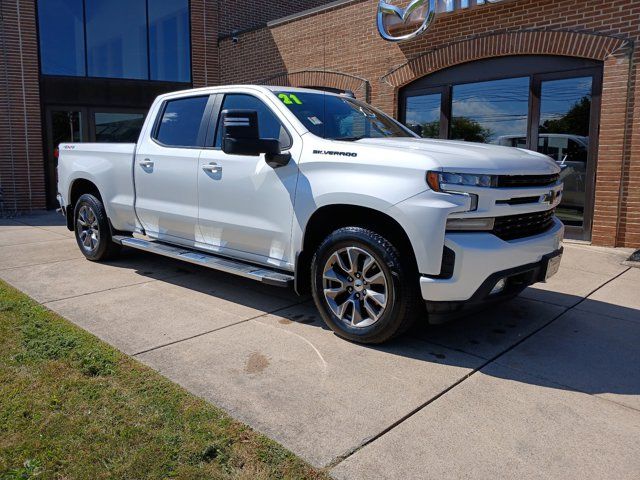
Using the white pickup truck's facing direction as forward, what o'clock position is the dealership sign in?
The dealership sign is roughly at 8 o'clock from the white pickup truck.

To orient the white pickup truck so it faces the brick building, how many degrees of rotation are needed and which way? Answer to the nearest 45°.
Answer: approximately 135° to its left

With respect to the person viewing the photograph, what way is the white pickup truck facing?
facing the viewer and to the right of the viewer
